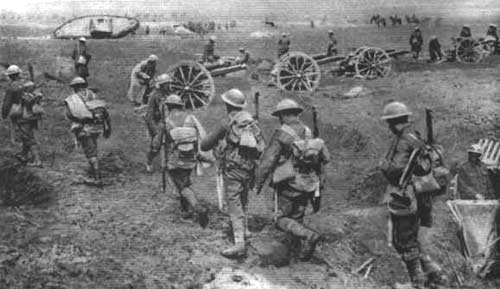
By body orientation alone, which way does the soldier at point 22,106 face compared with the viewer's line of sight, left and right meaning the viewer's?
facing away from the viewer and to the left of the viewer

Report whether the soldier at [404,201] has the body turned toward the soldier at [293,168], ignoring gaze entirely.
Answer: yes

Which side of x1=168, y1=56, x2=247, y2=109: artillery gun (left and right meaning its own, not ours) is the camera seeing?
right

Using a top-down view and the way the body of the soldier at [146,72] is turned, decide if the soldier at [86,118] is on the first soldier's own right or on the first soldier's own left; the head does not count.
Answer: on the first soldier's own right

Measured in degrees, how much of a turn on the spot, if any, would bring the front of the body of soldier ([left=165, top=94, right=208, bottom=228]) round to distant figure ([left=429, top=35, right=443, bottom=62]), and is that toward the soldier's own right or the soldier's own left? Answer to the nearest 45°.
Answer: approximately 90° to the soldier's own right

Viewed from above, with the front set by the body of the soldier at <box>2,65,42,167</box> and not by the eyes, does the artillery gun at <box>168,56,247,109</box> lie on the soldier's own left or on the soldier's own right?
on the soldier's own right

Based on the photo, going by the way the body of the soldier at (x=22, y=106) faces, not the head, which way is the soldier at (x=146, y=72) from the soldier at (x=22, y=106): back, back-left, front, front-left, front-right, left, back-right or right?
right

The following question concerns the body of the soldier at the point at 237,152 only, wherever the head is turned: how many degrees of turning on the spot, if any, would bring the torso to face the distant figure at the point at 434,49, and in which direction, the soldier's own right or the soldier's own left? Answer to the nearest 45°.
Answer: approximately 90° to the soldier's own right

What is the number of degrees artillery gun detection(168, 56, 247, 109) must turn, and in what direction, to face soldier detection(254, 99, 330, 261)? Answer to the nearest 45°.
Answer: approximately 90° to its right

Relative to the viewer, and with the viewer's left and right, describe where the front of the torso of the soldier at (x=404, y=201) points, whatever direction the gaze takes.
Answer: facing to the left of the viewer
